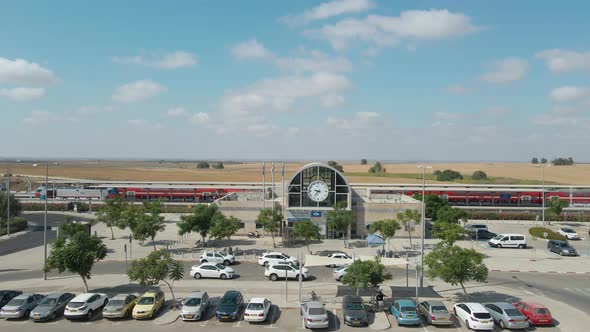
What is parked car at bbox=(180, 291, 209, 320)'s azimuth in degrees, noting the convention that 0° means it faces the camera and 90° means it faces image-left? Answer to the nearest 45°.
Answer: approximately 45°

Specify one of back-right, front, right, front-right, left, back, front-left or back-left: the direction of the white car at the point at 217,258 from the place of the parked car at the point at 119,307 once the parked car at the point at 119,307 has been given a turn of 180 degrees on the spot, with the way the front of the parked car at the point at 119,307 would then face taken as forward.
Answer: front

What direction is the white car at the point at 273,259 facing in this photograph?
to the viewer's right

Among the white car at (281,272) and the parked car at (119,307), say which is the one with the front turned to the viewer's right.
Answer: the white car

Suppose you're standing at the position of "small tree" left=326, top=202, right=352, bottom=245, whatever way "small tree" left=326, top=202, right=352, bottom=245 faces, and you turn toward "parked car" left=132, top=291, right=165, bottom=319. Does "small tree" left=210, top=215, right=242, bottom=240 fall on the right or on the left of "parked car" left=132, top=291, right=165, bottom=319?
right

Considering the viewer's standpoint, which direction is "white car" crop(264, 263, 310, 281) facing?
facing to the right of the viewer

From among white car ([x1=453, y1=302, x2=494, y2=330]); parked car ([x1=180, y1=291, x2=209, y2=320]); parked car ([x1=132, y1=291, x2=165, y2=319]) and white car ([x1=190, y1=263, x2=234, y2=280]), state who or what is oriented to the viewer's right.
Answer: white car ([x1=190, y1=263, x2=234, y2=280])

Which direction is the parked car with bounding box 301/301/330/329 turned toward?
away from the camera

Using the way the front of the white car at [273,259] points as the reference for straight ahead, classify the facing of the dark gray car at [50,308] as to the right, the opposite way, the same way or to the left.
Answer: to the right

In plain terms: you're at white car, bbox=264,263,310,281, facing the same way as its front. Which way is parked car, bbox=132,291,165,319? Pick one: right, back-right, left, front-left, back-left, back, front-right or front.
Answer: back-right

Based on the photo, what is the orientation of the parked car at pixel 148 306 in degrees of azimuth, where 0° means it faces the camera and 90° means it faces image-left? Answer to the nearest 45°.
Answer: approximately 45°

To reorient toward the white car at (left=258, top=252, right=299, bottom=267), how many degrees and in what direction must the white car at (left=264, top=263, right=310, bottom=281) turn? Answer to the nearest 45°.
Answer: approximately 90° to its left

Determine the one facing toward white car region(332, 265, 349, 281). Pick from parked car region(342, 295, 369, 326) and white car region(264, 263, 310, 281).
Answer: white car region(264, 263, 310, 281)

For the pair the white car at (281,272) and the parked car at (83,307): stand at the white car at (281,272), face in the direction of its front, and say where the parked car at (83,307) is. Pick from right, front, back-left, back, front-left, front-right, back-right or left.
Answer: back-right
